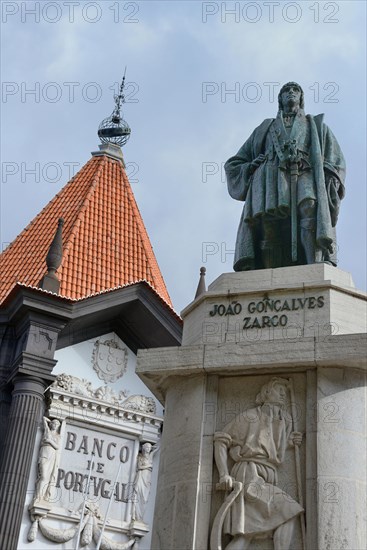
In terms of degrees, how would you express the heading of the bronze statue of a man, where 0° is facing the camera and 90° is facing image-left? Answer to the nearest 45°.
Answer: approximately 0°

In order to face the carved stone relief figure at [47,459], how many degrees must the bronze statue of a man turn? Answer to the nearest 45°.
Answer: approximately 135° to its right

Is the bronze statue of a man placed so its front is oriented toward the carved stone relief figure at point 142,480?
no
